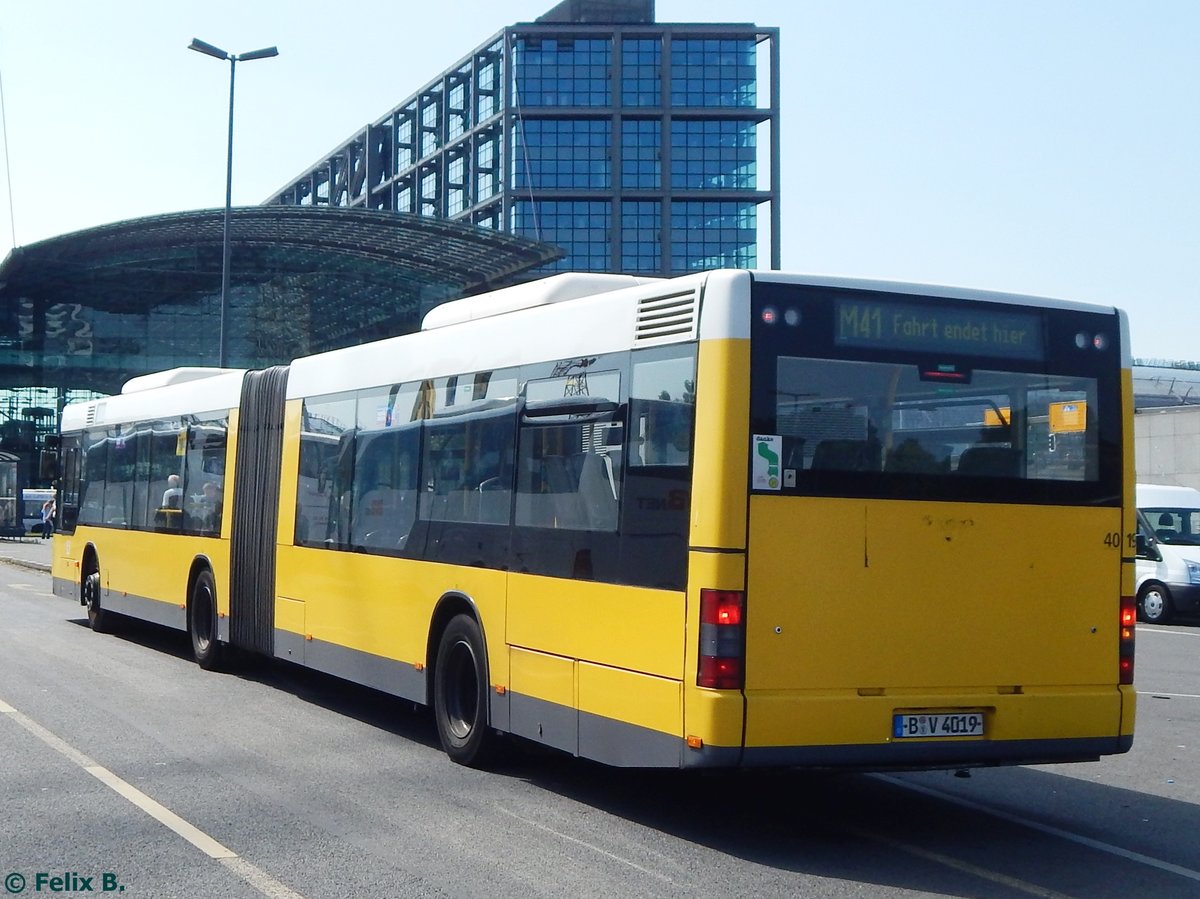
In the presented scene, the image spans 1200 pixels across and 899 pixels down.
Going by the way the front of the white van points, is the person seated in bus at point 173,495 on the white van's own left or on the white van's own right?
on the white van's own right

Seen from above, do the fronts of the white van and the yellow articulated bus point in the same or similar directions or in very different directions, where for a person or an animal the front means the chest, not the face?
very different directions

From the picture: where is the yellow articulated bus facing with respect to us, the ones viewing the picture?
facing away from the viewer and to the left of the viewer

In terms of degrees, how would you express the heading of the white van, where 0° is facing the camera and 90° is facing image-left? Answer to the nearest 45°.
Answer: approximately 315°

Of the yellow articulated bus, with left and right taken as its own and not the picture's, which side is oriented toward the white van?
right
